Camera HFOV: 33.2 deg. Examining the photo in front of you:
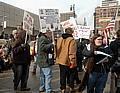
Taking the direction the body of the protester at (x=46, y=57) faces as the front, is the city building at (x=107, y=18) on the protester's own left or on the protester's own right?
on the protester's own left

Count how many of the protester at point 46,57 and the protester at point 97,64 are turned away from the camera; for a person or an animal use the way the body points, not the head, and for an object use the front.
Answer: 0
